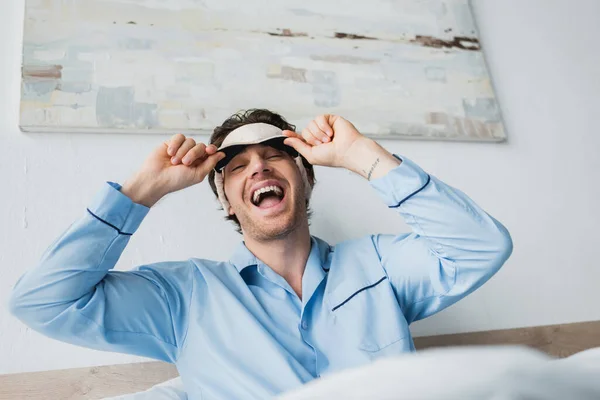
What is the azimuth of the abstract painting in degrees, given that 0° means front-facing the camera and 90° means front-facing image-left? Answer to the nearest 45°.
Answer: approximately 0°

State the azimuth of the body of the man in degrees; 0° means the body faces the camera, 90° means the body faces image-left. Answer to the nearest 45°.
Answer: approximately 0°

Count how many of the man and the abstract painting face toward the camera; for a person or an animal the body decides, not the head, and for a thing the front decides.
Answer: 2

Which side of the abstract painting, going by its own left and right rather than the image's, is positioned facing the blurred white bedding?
front
